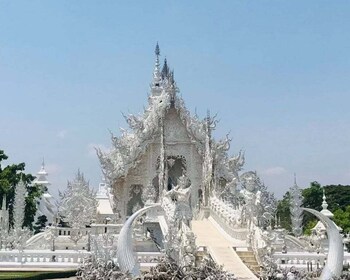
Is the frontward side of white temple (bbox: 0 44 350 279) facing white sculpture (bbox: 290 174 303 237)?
no

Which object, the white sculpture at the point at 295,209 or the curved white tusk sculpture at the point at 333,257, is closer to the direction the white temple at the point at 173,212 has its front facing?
the curved white tusk sculpture

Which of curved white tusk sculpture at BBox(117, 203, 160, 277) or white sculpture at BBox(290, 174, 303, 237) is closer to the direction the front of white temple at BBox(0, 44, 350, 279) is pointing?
the curved white tusk sculpture

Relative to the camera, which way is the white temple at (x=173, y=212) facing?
toward the camera

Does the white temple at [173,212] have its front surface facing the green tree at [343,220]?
no

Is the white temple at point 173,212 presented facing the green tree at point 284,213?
no

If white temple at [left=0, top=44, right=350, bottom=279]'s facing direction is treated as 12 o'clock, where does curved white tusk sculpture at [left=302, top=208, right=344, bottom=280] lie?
The curved white tusk sculpture is roughly at 11 o'clock from the white temple.

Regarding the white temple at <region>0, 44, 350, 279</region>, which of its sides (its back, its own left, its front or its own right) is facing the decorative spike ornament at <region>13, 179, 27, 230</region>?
right

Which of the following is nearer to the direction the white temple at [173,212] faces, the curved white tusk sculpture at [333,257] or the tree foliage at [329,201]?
the curved white tusk sculpture

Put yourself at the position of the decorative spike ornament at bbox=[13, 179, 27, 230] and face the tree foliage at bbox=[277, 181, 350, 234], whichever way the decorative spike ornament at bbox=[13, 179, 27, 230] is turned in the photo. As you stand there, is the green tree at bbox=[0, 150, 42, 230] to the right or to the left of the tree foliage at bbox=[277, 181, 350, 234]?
left

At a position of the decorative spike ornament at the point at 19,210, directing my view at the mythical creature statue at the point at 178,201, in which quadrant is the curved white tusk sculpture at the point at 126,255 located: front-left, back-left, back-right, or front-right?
front-right

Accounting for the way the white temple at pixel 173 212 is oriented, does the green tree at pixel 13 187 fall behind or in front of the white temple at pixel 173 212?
behind
